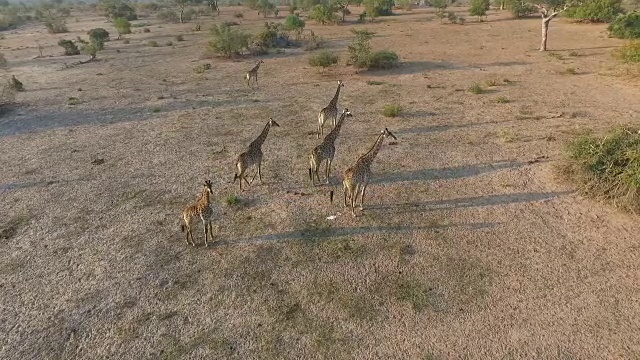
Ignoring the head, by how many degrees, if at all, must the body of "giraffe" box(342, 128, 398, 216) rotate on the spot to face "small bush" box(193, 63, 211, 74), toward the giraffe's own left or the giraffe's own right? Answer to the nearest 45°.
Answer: approximately 90° to the giraffe's own left

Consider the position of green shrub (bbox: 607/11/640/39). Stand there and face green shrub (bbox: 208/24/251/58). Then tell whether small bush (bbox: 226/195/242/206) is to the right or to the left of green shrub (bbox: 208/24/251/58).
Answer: left

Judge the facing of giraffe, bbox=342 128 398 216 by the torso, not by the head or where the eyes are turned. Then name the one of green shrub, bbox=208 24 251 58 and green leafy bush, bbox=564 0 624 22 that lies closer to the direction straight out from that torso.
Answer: the green leafy bush

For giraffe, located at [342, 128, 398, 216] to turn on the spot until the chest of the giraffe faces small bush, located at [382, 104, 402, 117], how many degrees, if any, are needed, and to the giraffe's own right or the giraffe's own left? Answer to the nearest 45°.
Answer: approximately 45° to the giraffe's own left

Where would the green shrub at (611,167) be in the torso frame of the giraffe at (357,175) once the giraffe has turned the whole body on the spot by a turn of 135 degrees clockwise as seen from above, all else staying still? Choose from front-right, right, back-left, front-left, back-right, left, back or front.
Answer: left

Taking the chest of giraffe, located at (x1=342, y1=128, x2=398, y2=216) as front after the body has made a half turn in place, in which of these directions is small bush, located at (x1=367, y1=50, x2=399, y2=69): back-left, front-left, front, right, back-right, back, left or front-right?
back-right

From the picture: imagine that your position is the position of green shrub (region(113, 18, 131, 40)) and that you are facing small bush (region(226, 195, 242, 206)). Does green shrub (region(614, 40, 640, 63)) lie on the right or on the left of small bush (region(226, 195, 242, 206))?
left

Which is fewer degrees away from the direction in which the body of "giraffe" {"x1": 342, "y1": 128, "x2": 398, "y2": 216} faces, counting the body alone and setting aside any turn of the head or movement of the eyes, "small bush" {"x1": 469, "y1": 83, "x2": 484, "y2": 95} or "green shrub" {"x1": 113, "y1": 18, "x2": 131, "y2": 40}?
the small bush

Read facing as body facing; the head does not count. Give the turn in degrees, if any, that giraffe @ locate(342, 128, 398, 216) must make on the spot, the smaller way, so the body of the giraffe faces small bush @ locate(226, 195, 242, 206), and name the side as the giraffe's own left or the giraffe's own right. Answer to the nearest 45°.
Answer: approximately 135° to the giraffe's own left

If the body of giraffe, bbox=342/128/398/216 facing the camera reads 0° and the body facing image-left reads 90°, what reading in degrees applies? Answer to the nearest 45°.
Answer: approximately 225°

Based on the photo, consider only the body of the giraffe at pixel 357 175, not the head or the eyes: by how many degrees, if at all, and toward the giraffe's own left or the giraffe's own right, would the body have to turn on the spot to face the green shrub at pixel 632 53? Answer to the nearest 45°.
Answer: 0° — it already faces it

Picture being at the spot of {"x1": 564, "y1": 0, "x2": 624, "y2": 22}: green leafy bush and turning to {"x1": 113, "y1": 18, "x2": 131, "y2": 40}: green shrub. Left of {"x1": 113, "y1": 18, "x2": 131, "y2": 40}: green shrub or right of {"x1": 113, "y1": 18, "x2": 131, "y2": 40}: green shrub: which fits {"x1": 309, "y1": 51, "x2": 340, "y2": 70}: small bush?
left

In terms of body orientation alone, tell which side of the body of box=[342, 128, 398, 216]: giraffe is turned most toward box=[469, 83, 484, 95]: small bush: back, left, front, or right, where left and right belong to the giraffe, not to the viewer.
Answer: front
